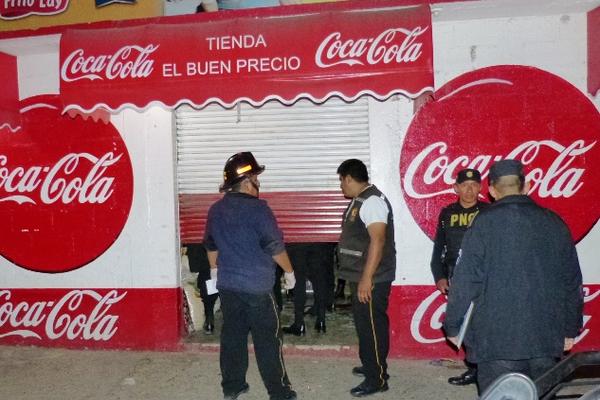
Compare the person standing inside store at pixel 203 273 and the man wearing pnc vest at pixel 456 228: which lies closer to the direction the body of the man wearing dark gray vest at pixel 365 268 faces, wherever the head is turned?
the person standing inside store

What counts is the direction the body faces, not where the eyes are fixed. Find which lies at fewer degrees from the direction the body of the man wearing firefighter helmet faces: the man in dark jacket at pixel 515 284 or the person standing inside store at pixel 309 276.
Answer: the person standing inside store

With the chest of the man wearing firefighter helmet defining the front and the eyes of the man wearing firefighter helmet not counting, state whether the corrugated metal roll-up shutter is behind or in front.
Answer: in front

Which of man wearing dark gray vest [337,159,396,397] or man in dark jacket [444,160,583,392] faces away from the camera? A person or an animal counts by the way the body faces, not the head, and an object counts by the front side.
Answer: the man in dark jacket

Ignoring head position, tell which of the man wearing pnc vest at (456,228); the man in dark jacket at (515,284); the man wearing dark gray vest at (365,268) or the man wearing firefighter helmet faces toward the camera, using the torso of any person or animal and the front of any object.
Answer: the man wearing pnc vest at (456,228)

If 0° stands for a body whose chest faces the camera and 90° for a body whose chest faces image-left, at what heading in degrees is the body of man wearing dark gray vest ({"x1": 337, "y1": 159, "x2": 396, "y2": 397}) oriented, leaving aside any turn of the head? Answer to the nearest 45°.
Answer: approximately 90°

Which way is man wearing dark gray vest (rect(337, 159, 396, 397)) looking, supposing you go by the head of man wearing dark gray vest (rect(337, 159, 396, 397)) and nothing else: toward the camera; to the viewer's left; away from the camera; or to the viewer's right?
to the viewer's left

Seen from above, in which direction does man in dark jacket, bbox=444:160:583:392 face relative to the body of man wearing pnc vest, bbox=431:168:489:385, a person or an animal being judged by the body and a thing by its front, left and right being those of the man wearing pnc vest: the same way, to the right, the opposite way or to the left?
the opposite way

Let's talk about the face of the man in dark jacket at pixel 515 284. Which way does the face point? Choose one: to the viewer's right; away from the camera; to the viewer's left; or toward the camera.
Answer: away from the camera

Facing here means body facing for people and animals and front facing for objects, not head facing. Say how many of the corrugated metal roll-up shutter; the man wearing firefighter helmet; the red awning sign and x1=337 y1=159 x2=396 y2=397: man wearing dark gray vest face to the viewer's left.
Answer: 1
